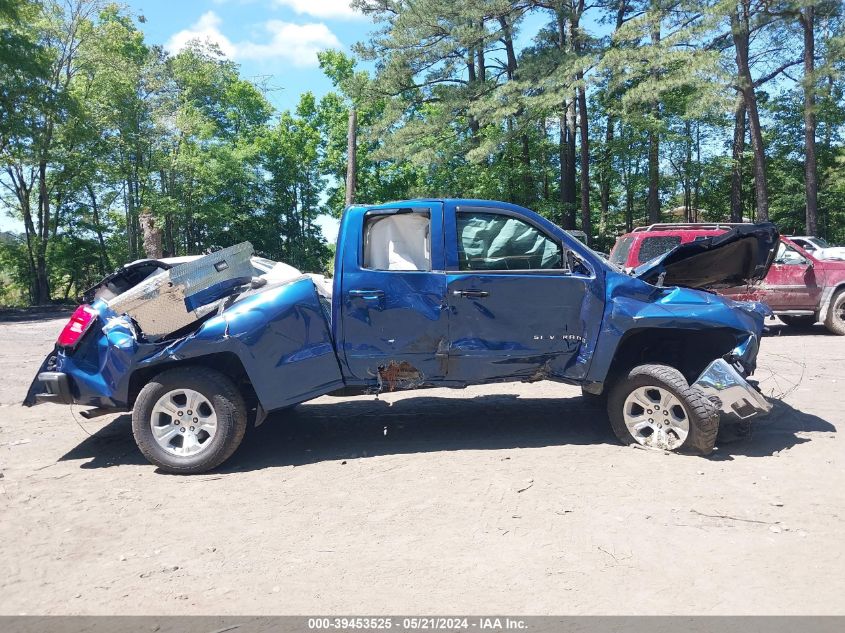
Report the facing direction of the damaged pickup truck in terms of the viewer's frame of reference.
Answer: facing to the right of the viewer

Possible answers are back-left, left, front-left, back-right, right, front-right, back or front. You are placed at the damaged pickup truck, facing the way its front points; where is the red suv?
front-left
